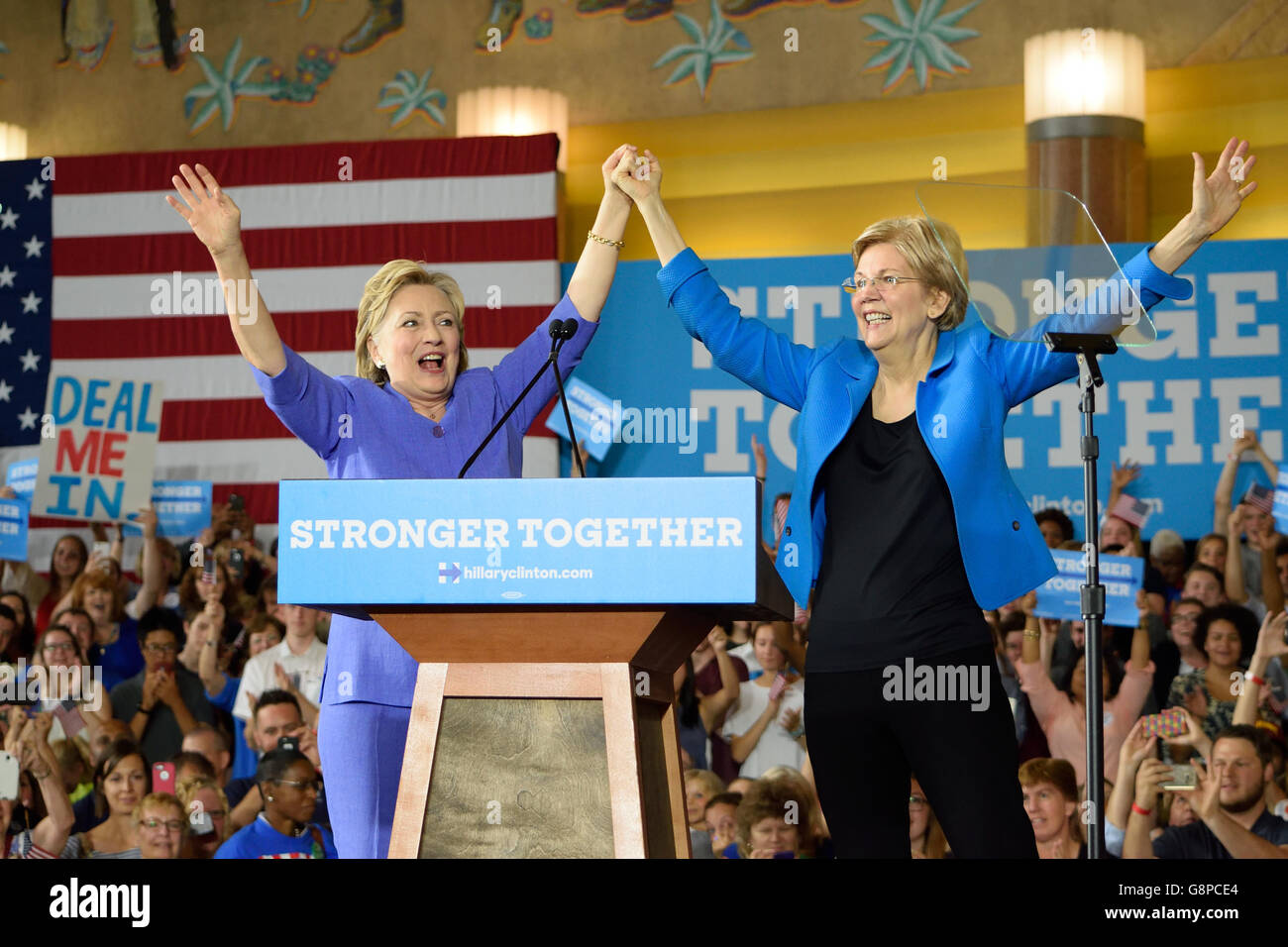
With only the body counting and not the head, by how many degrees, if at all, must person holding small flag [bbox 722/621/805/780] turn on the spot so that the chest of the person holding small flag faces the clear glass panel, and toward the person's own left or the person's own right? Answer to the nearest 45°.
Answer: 0° — they already face it

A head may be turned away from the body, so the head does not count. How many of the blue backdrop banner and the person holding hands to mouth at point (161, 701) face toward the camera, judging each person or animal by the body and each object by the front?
2

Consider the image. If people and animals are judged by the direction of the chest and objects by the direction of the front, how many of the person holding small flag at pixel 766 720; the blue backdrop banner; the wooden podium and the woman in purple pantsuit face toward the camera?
4

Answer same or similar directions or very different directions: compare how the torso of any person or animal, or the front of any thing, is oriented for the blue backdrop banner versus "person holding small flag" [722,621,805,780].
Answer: same or similar directions

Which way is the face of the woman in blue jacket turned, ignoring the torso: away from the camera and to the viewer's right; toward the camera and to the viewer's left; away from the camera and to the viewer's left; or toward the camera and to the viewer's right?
toward the camera and to the viewer's left

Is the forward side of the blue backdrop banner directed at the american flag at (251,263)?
no

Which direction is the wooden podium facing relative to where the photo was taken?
toward the camera

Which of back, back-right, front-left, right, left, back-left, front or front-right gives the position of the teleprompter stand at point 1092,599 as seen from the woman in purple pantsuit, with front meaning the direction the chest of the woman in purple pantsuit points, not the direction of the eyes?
left

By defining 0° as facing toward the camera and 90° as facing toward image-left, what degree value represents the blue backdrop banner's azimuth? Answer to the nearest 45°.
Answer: approximately 0°

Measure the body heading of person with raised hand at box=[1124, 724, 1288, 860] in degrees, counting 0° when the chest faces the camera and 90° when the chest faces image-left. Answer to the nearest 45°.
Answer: approximately 45°

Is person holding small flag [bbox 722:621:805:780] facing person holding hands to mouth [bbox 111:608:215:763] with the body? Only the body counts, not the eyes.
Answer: no

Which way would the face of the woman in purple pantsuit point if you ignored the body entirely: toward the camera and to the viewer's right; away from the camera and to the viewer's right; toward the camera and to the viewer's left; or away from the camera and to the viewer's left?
toward the camera and to the viewer's right

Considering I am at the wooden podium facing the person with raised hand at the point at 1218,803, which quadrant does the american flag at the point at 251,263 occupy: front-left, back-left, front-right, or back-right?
front-left

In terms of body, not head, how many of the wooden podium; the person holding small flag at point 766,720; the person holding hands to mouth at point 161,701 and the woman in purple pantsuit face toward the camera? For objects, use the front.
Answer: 4

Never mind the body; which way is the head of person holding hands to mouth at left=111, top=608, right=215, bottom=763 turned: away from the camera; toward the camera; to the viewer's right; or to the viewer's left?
toward the camera
